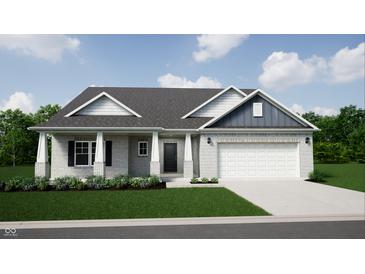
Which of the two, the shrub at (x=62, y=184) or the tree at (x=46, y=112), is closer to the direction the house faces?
the shrub

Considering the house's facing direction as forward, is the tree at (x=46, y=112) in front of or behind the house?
behind

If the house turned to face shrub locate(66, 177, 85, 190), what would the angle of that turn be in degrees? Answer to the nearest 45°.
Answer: approximately 45° to its right

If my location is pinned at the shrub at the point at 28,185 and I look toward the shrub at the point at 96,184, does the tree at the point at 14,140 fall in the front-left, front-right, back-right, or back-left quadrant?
back-left

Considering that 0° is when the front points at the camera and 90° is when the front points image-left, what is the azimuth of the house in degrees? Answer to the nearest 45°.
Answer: approximately 0°

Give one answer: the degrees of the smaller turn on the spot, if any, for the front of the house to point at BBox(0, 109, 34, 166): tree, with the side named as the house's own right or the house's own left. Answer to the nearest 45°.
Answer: approximately 135° to the house's own right
